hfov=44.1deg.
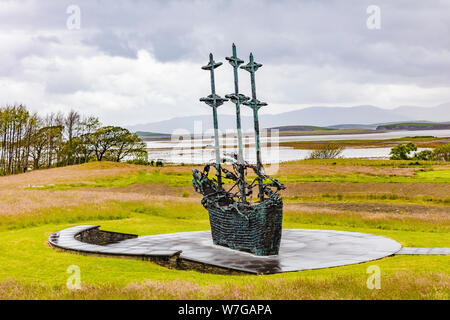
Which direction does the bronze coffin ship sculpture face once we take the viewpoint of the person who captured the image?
facing away from the viewer and to the left of the viewer
